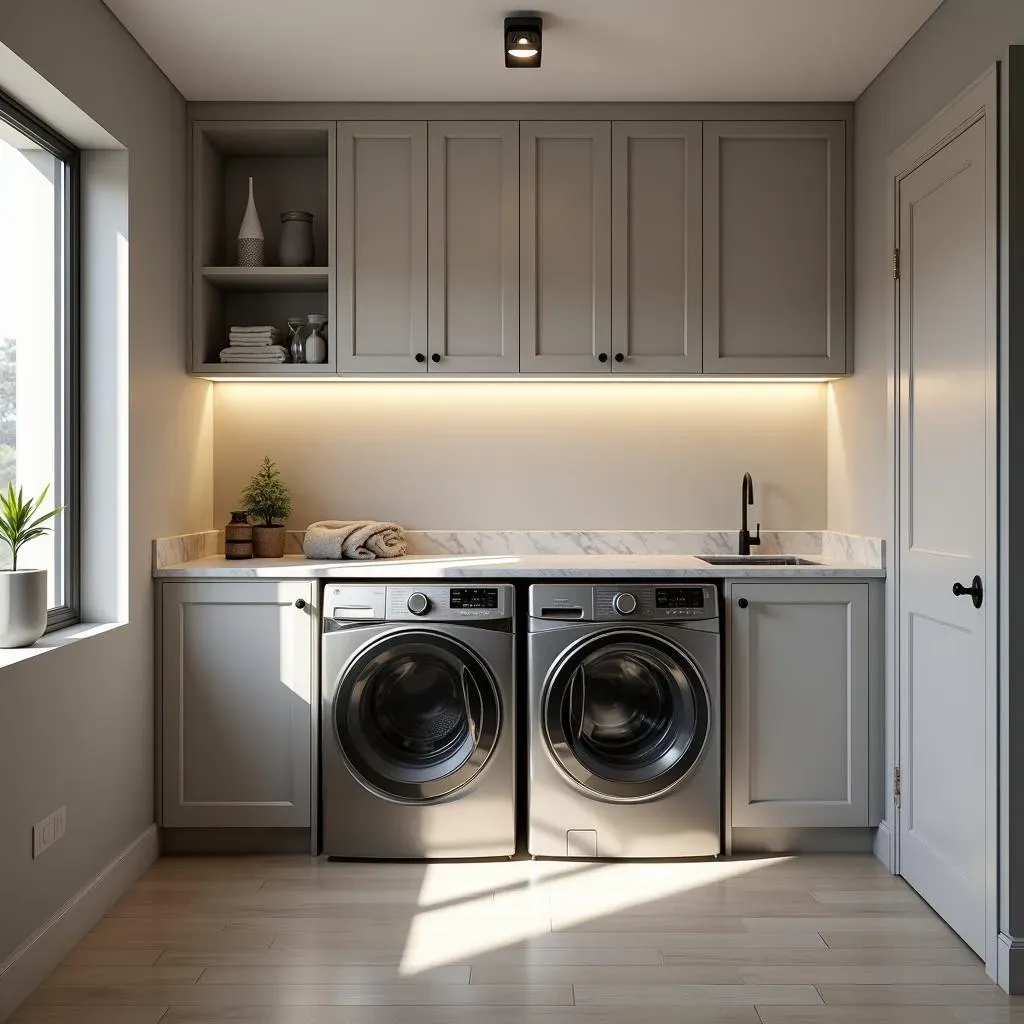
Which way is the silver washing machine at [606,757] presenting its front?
toward the camera

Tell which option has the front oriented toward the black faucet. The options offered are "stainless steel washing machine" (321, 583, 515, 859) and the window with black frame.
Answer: the window with black frame

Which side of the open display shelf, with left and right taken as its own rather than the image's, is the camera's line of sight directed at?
front

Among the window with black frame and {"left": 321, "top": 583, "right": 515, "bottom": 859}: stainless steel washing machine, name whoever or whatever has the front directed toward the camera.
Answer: the stainless steel washing machine

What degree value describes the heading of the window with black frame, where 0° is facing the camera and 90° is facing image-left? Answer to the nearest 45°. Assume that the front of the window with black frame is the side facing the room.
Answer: approximately 270°

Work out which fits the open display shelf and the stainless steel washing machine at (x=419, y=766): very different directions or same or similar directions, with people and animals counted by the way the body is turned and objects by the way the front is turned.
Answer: same or similar directions

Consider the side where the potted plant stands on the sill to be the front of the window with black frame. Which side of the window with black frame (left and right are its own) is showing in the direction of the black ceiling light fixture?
front

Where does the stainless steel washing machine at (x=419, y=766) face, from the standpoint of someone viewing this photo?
facing the viewer
